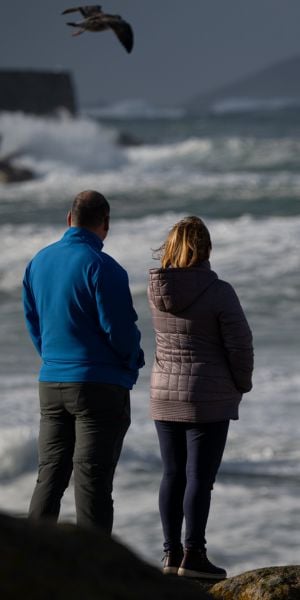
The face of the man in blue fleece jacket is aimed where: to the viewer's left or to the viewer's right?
to the viewer's right

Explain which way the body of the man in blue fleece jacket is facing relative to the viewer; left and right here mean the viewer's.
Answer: facing away from the viewer and to the right of the viewer
